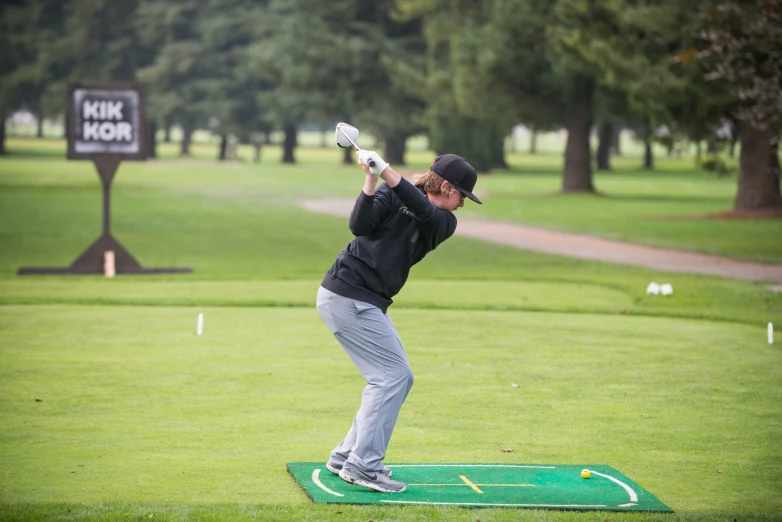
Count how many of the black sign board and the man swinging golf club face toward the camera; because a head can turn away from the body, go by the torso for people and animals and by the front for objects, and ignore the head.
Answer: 1

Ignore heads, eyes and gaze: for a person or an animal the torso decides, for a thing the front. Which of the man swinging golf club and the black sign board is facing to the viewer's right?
the man swinging golf club

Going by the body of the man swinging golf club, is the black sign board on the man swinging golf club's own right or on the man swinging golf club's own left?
on the man swinging golf club's own left

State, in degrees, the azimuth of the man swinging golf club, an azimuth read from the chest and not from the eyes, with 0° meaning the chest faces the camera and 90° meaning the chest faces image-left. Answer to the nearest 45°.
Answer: approximately 270°

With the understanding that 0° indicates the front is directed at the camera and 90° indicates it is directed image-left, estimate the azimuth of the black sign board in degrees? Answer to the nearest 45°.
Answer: approximately 0°

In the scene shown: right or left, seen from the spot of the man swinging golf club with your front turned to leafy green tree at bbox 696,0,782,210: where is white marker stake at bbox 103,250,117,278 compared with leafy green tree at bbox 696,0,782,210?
left

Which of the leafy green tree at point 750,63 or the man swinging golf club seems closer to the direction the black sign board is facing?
the man swinging golf club

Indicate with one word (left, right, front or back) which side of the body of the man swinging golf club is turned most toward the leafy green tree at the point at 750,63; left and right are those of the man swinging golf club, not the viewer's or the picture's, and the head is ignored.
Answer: left

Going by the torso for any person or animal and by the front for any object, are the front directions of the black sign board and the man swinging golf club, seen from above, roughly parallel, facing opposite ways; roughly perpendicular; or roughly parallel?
roughly perpendicular

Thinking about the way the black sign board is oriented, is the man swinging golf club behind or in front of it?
in front
